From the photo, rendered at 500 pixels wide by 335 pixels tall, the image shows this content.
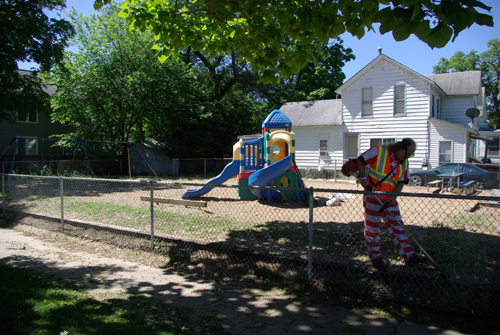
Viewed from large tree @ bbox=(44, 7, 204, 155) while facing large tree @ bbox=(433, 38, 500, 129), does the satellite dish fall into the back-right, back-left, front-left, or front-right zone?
front-right

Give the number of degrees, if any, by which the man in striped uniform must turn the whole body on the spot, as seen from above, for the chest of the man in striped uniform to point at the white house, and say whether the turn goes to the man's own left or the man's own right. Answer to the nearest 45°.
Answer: approximately 135° to the man's own left

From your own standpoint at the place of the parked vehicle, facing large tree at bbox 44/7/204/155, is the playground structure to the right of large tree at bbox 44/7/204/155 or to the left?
left

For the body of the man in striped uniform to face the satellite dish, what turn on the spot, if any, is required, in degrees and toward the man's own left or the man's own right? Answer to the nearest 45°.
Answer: approximately 135° to the man's own left

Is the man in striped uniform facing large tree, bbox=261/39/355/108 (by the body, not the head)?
no

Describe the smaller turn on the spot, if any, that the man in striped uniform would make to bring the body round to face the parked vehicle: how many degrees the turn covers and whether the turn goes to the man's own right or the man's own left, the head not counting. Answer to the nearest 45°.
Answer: approximately 135° to the man's own left
